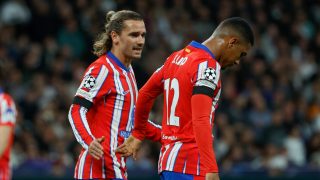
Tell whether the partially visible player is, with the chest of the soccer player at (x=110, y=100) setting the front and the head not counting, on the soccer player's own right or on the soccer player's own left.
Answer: on the soccer player's own right

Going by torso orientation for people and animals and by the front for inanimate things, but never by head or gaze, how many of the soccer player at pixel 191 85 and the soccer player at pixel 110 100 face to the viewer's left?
0

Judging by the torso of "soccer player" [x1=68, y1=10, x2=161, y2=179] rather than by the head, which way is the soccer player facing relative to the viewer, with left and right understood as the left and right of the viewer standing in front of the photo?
facing the viewer and to the right of the viewer

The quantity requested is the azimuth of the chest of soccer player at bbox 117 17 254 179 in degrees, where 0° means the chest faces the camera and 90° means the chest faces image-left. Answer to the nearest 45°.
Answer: approximately 225°

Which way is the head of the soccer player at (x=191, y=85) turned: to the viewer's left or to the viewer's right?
to the viewer's right

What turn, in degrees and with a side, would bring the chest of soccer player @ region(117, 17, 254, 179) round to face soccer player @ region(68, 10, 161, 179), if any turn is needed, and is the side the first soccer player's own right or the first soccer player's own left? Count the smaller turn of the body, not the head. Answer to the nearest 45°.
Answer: approximately 90° to the first soccer player's own left
